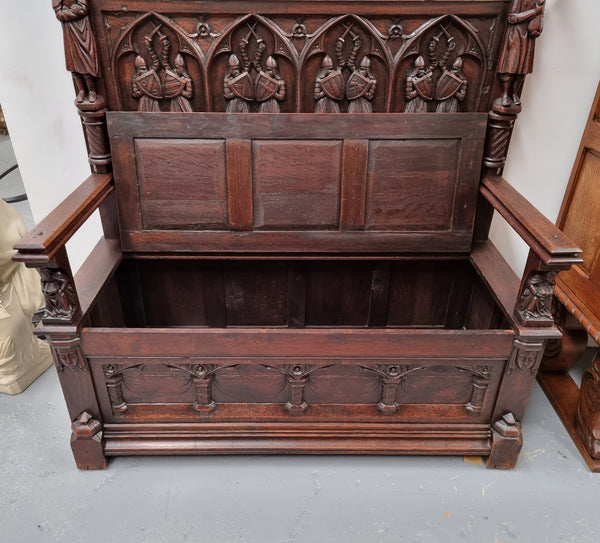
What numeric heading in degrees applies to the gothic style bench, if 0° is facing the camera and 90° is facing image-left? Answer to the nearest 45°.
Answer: approximately 0°
